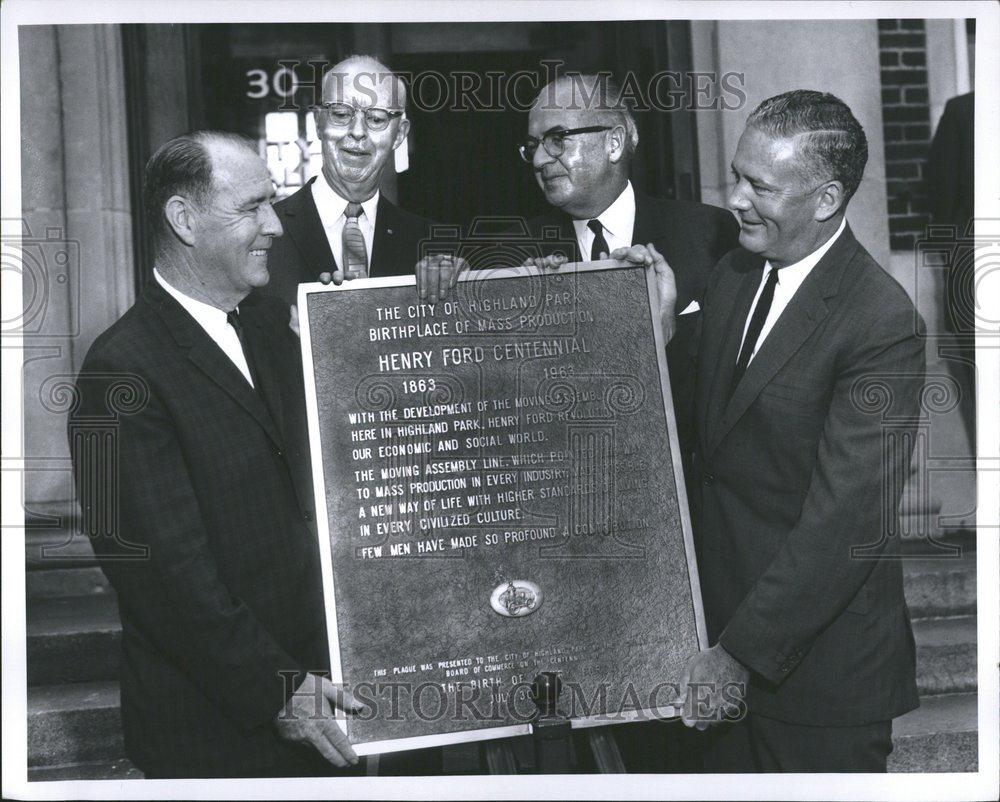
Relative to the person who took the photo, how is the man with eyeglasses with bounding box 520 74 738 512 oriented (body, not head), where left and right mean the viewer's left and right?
facing the viewer and to the left of the viewer

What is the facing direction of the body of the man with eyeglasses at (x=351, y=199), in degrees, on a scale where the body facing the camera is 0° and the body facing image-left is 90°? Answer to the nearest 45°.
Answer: approximately 0°

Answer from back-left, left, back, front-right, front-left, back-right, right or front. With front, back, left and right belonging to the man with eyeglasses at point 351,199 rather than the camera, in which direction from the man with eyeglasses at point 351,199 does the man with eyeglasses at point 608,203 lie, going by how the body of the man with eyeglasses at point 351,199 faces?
left

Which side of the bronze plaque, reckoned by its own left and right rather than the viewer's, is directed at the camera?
front

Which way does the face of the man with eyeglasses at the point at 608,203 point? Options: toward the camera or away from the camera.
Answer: toward the camera

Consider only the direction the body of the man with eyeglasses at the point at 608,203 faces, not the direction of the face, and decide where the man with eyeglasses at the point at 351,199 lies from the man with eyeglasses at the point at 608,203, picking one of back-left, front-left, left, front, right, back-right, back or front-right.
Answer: front-right
